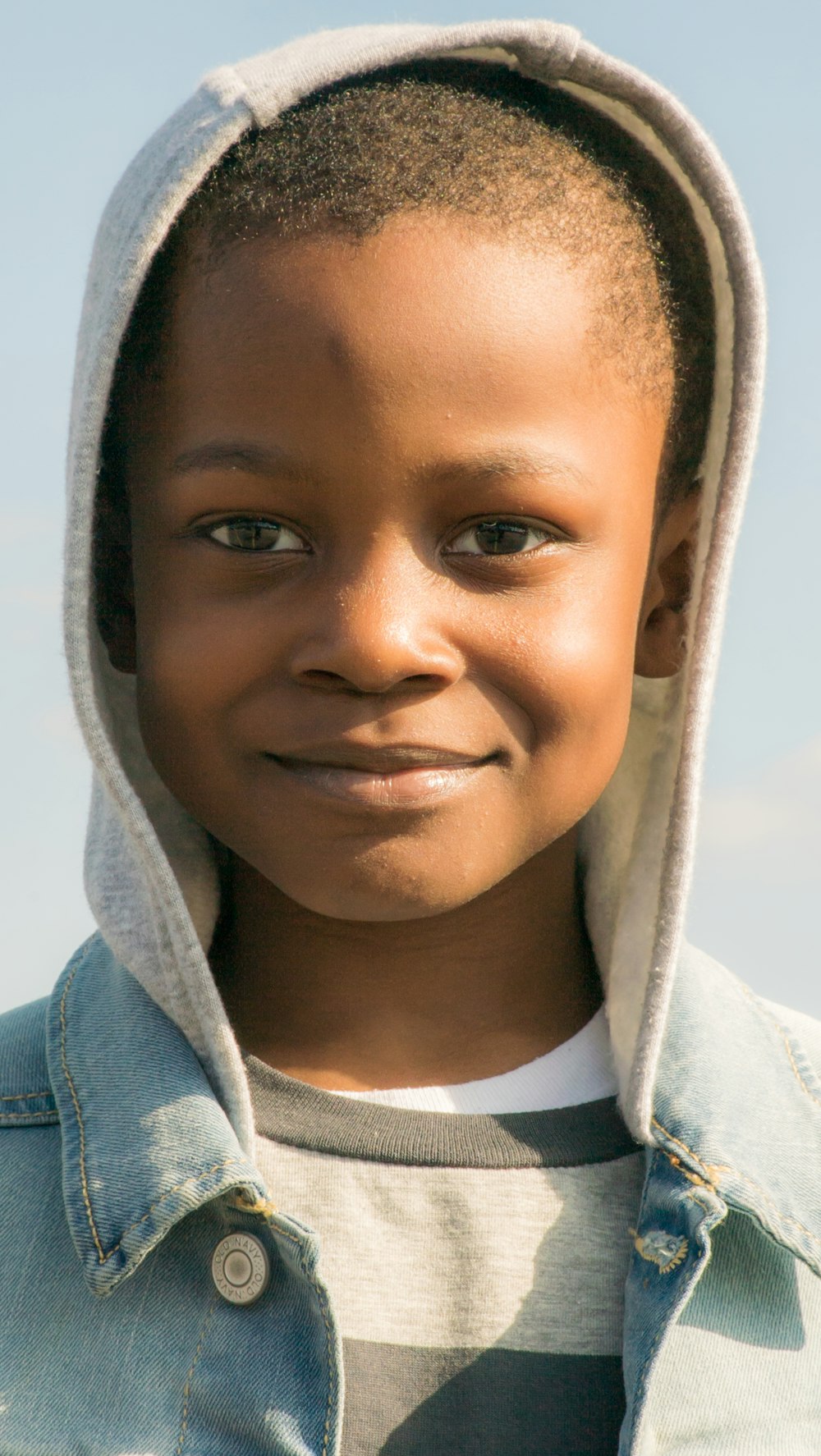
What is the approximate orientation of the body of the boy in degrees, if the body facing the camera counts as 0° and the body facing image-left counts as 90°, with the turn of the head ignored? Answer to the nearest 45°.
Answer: approximately 0°
